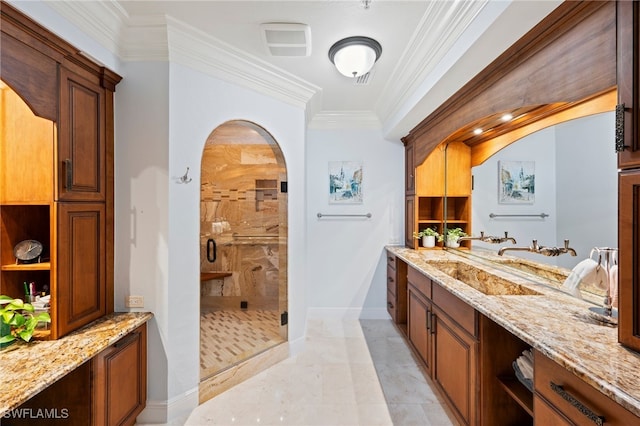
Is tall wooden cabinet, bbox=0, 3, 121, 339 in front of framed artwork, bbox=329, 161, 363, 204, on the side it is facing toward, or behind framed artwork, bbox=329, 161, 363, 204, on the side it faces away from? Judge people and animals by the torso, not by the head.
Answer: in front

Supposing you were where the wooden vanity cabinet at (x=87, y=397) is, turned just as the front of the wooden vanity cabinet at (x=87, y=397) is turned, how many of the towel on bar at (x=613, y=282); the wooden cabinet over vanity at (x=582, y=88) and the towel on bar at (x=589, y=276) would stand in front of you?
3

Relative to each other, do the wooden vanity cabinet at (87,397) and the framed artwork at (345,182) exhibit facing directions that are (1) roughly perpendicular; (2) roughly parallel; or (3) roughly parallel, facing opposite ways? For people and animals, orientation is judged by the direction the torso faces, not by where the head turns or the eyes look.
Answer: roughly perpendicular

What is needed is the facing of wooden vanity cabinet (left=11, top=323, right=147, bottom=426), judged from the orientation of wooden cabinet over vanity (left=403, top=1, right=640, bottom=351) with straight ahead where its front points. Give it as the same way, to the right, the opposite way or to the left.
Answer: the opposite way

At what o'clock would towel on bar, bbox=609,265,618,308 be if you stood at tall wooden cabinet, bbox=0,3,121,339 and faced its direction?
The towel on bar is roughly at 12 o'clock from the tall wooden cabinet.

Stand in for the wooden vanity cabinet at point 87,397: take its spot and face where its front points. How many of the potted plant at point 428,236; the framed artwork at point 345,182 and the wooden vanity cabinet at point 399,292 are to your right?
0

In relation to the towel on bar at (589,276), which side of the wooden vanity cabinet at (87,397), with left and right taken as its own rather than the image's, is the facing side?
front

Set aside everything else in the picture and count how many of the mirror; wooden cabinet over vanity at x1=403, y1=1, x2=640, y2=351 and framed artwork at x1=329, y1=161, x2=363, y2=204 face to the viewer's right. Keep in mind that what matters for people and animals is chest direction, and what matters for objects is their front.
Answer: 0

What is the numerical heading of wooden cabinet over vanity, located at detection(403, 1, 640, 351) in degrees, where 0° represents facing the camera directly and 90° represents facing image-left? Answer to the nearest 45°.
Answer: approximately 45°

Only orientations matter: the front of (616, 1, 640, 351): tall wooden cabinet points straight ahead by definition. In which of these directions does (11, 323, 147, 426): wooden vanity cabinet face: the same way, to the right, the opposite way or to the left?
the opposite way

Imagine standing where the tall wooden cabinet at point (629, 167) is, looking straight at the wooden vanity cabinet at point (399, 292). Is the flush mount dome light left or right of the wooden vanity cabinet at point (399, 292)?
left

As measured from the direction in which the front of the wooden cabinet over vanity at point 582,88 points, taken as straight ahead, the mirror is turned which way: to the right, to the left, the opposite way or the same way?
the same way

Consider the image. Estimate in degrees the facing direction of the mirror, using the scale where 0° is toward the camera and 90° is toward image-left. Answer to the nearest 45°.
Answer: approximately 45°

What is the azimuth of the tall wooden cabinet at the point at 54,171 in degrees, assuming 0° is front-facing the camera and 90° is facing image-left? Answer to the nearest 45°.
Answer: approximately 315°

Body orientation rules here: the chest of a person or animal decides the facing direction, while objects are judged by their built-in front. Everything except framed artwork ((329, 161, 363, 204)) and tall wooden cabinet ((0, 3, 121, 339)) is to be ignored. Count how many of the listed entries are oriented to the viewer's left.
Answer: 0

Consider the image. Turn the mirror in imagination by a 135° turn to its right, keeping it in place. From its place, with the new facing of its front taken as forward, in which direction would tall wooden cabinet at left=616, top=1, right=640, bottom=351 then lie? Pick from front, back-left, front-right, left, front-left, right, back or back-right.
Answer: back

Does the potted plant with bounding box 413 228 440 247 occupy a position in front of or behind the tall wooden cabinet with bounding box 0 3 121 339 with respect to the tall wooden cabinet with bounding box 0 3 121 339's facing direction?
in front

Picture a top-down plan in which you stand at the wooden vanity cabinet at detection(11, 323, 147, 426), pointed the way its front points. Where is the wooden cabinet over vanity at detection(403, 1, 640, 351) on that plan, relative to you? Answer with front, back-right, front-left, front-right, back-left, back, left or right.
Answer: front

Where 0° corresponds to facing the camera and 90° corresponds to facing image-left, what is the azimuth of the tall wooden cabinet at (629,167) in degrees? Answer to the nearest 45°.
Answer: approximately 45°

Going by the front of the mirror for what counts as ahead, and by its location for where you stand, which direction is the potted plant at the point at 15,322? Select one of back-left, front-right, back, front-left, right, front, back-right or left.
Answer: front

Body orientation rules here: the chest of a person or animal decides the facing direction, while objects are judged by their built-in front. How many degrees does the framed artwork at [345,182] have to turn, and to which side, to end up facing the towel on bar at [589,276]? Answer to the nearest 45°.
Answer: approximately 45° to its left
